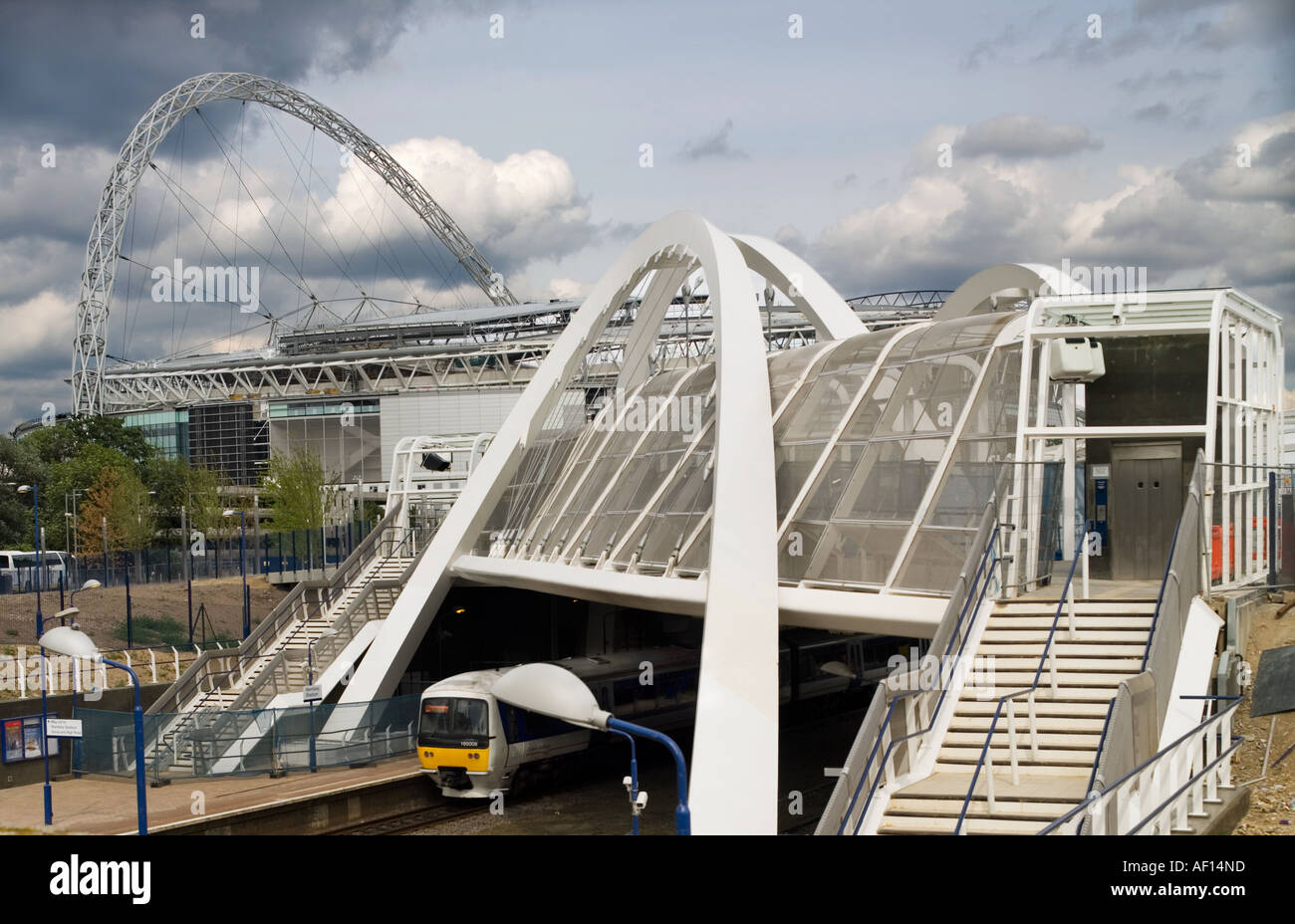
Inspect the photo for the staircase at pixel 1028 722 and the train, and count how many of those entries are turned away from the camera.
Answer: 0

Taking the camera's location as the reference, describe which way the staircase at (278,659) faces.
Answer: facing the viewer and to the left of the viewer

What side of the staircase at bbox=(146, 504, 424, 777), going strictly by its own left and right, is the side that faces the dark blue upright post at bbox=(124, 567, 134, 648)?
right

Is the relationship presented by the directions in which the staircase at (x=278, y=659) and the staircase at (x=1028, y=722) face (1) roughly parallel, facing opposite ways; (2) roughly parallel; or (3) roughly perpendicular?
roughly parallel

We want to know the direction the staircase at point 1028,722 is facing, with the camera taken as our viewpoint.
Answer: facing the viewer

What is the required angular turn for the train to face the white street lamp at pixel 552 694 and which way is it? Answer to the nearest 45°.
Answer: approximately 45° to its left

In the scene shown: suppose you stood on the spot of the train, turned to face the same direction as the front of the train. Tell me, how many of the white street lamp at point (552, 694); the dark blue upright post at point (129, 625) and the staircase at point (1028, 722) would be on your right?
1

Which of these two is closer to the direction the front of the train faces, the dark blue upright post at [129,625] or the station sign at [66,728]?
the station sign

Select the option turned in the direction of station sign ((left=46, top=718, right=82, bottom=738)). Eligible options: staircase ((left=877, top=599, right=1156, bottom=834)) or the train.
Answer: the train
